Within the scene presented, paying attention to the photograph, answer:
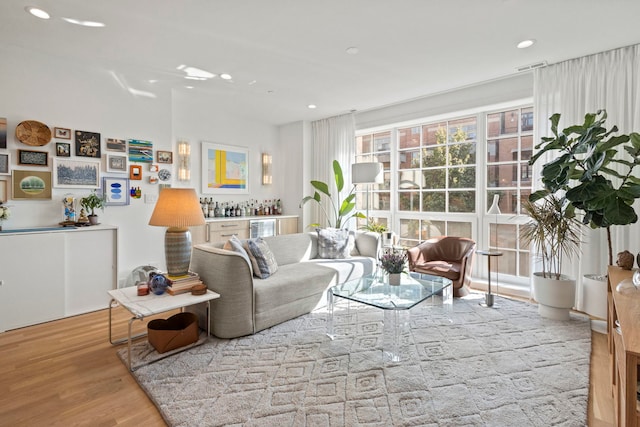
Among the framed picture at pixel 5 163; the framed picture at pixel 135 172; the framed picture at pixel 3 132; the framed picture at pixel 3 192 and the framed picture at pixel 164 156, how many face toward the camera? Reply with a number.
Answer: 5

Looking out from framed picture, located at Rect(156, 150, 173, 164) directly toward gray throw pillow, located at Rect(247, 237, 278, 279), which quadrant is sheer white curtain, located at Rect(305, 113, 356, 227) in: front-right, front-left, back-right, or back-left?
front-left

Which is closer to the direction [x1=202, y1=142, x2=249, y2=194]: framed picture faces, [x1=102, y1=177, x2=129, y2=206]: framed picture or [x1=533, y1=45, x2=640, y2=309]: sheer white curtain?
the sheer white curtain

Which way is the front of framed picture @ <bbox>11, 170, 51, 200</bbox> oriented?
toward the camera

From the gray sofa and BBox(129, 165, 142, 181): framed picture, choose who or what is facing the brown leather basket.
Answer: the framed picture

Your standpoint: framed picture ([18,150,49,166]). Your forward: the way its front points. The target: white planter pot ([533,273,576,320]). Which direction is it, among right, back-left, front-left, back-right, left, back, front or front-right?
front-left

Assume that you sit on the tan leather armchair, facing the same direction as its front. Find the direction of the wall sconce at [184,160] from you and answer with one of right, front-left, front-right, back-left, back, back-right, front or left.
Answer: front-right

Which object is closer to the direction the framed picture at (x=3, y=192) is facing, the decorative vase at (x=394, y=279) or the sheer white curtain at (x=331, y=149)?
the decorative vase

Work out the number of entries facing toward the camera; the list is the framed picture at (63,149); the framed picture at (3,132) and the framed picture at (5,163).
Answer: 3

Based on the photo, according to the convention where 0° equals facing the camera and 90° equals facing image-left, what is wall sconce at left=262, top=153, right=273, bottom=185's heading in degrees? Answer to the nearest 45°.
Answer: approximately 315°

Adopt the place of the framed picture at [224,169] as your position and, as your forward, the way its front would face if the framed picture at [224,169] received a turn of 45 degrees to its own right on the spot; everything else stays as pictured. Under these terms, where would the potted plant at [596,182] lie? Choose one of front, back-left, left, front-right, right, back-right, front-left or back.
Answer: front-left

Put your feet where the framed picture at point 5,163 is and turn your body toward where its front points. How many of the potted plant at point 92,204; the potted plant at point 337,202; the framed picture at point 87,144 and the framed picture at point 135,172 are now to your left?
4

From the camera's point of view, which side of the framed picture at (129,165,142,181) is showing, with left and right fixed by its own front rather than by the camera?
front

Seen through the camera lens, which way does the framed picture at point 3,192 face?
facing the viewer

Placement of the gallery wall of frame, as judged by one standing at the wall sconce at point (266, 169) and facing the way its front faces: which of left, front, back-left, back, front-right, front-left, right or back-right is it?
right

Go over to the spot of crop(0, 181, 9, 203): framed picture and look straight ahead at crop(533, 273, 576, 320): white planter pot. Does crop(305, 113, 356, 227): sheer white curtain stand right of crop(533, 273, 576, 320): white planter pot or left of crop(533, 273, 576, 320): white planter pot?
left

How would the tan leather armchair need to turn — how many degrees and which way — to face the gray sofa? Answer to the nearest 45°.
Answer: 0° — it already faces it

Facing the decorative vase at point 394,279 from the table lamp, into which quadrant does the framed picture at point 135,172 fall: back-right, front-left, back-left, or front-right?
back-left

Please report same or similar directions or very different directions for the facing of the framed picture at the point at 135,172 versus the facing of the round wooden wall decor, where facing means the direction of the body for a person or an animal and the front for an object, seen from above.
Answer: same or similar directions

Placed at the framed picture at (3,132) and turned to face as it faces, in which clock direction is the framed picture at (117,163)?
the framed picture at (117,163) is roughly at 9 o'clock from the framed picture at (3,132).

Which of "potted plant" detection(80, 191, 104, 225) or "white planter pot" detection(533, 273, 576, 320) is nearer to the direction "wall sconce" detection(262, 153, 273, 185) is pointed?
the white planter pot
